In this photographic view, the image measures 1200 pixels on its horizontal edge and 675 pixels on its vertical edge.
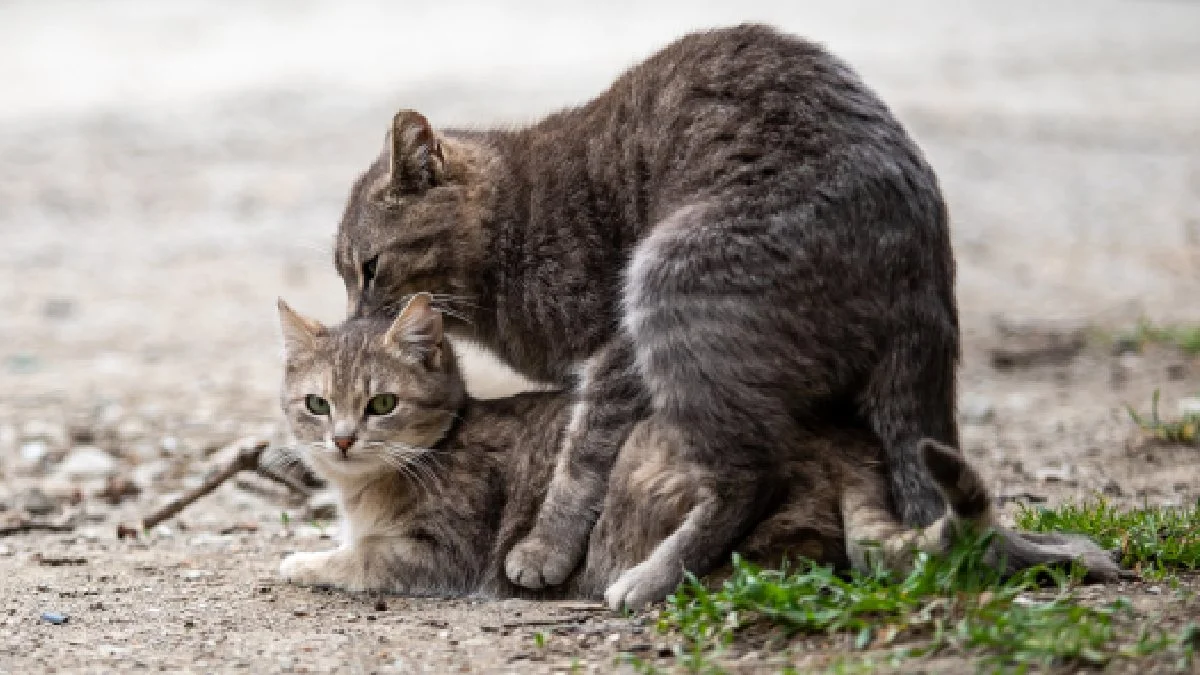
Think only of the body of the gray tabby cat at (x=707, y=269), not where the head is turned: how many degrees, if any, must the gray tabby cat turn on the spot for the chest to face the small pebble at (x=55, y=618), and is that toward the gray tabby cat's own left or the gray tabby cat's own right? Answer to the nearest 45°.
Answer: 0° — it already faces it

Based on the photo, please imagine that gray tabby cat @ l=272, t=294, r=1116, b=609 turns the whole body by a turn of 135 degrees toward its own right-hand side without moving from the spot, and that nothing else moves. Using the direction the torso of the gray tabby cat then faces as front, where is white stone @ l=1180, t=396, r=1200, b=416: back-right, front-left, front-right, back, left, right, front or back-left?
front

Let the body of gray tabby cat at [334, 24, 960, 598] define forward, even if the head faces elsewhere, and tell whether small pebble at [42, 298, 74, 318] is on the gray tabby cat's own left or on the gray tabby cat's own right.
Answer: on the gray tabby cat's own right

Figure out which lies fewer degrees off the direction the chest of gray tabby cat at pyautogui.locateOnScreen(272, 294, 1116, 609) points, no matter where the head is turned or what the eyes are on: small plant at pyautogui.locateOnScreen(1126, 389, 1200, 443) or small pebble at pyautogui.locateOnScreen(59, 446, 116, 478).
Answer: the small pebble

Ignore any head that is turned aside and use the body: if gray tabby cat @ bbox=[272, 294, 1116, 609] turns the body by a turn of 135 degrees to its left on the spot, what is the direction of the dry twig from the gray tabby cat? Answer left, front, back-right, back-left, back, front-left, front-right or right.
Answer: back

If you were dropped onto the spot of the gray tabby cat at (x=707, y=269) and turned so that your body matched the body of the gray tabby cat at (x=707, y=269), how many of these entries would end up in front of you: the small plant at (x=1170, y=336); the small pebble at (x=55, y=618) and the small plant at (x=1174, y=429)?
1

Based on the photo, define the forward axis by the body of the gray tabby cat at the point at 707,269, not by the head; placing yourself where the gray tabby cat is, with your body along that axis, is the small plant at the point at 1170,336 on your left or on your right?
on your right

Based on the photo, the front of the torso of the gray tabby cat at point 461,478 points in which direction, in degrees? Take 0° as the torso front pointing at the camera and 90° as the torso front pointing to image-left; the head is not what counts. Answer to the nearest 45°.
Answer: approximately 90°

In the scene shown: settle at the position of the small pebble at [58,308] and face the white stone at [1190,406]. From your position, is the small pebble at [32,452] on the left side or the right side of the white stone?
right

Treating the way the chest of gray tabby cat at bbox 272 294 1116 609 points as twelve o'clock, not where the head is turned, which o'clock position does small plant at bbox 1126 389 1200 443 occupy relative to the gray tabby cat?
The small plant is roughly at 5 o'clock from the gray tabby cat.

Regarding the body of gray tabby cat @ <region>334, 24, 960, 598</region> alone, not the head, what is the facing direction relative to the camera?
to the viewer's left

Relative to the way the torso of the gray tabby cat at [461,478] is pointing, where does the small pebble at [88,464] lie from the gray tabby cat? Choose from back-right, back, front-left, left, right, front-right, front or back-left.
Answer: front-right

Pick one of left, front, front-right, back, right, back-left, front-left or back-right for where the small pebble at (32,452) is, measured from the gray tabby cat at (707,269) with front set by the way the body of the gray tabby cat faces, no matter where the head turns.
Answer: front-right
